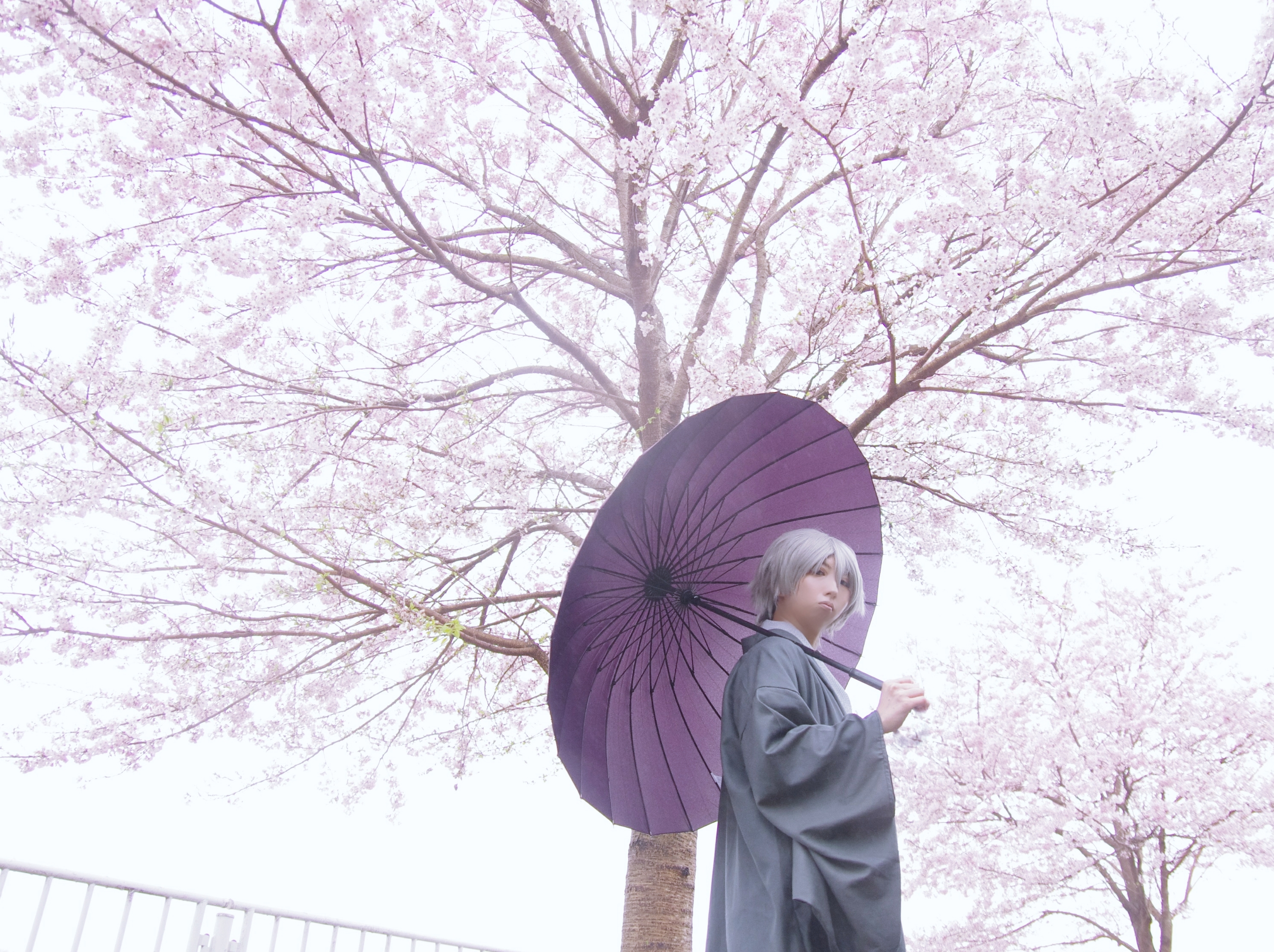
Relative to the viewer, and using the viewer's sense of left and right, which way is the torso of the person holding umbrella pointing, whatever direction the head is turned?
facing to the right of the viewer

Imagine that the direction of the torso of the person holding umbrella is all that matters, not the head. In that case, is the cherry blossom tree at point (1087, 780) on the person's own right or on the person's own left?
on the person's own left
